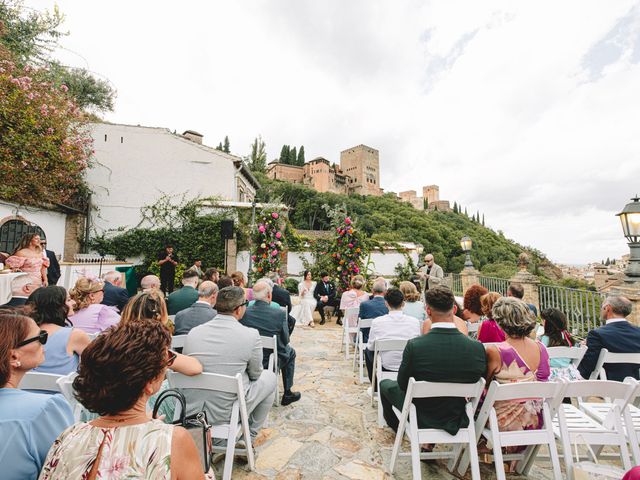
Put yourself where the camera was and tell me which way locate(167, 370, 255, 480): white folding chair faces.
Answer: facing away from the viewer and to the right of the viewer

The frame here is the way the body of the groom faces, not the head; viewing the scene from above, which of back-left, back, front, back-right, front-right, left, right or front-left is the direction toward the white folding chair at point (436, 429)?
front

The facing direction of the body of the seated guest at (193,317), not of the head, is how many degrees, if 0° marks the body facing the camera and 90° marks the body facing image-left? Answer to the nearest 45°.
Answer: approximately 225°

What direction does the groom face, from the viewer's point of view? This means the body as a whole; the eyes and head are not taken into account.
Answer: toward the camera

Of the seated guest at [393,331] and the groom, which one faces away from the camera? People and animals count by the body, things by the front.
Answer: the seated guest

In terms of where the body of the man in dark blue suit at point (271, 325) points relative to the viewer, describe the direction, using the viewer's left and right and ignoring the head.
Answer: facing away from the viewer and to the right of the viewer

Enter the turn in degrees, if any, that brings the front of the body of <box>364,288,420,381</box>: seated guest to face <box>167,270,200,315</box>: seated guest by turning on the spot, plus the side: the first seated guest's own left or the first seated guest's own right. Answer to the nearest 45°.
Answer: approximately 90° to the first seated guest's own left

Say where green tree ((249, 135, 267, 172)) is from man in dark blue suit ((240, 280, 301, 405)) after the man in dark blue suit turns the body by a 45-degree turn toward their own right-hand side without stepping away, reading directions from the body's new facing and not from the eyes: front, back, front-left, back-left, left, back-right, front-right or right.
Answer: left

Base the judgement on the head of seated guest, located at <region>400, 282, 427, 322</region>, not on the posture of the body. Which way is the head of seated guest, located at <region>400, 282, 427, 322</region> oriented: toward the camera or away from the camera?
away from the camera

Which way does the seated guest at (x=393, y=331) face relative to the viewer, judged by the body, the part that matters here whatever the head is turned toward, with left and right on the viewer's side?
facing away from the viewer

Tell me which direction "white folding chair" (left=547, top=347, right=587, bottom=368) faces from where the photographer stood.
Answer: facing away from the viewer

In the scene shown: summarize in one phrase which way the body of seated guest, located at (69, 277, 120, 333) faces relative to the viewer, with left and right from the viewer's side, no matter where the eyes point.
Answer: facing away from the viewer and to the right of the viewer

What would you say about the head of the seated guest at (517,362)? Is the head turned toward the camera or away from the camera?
away from the camera

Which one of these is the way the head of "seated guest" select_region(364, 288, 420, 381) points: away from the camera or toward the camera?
away from the camera

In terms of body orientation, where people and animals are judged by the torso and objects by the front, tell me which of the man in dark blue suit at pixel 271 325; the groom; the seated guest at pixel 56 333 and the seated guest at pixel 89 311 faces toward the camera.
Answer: the groom

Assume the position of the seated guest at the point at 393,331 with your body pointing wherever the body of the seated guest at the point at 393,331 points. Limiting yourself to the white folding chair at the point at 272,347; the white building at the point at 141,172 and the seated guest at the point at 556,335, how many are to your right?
1

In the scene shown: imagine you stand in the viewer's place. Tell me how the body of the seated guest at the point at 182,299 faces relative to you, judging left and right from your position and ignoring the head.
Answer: facing away from the viewer and to the right of the viewer

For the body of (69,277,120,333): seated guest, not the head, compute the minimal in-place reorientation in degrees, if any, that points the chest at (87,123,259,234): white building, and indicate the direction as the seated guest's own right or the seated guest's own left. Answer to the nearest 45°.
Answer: approximately 45° to the seated guest's own left
